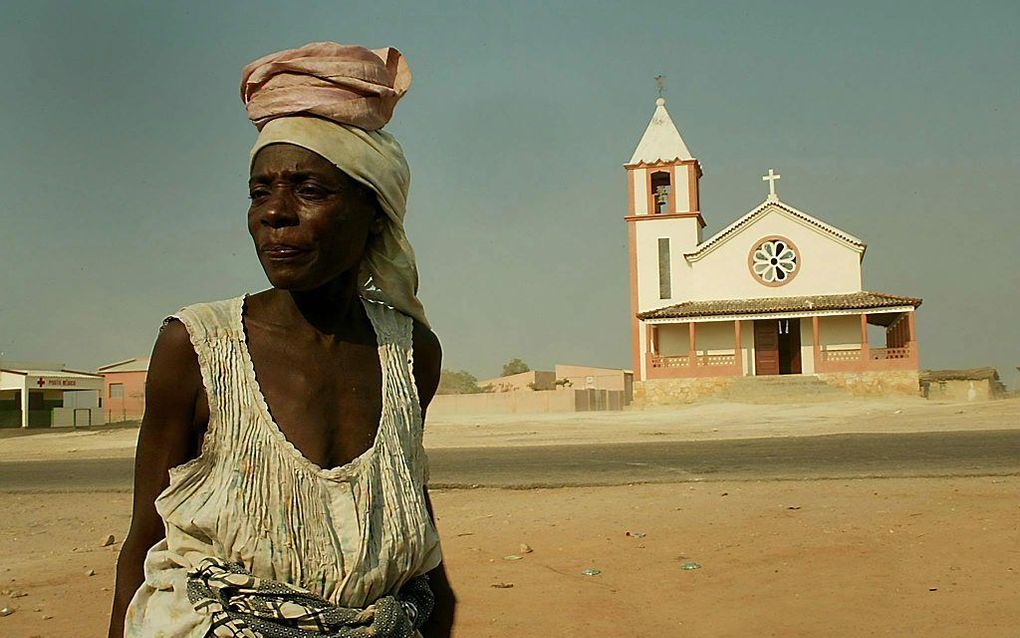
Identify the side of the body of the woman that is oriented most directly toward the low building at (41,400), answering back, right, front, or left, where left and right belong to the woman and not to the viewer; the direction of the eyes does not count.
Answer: back

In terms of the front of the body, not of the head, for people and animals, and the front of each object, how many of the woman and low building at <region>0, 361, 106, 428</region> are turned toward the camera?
2

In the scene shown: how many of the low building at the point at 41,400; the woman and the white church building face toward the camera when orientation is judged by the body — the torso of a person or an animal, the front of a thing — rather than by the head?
3

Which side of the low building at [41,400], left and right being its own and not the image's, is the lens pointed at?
front

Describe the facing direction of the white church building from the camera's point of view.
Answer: facing the viewer

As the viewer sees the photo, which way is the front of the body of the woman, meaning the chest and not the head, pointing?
toward the camera

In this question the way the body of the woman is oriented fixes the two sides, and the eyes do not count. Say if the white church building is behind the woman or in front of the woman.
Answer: behind

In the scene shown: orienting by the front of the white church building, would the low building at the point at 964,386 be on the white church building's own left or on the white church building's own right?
on the white church building's own left

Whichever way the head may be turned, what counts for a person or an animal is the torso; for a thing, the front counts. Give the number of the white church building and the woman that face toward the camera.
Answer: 2

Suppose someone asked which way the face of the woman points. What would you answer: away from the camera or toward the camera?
toward the camera

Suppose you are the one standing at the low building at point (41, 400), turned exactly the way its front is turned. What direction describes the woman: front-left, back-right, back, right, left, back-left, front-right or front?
front

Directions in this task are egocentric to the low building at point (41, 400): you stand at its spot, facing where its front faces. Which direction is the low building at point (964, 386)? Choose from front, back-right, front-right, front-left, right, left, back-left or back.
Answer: front-left
